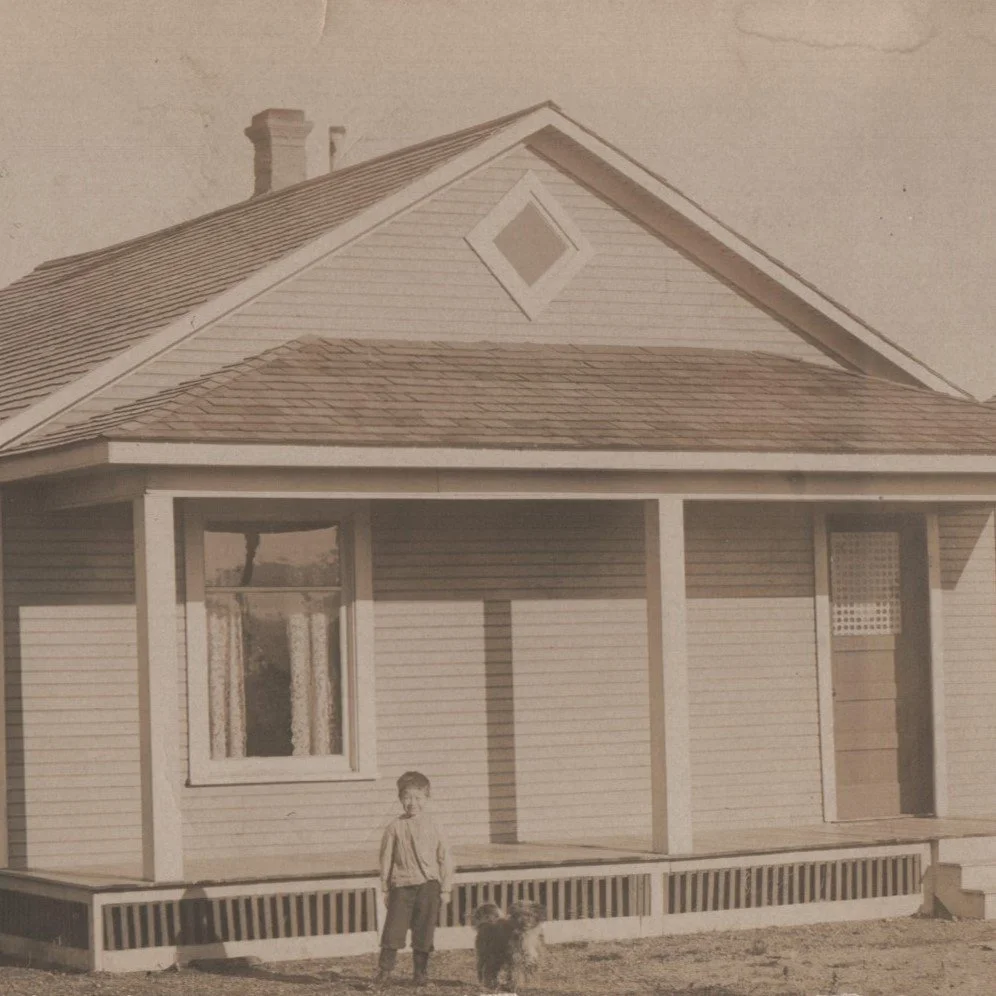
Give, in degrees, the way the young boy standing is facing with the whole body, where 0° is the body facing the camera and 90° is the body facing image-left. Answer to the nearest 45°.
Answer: approximately 0°

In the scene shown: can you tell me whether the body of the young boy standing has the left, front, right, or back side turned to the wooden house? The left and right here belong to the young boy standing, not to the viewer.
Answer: back
